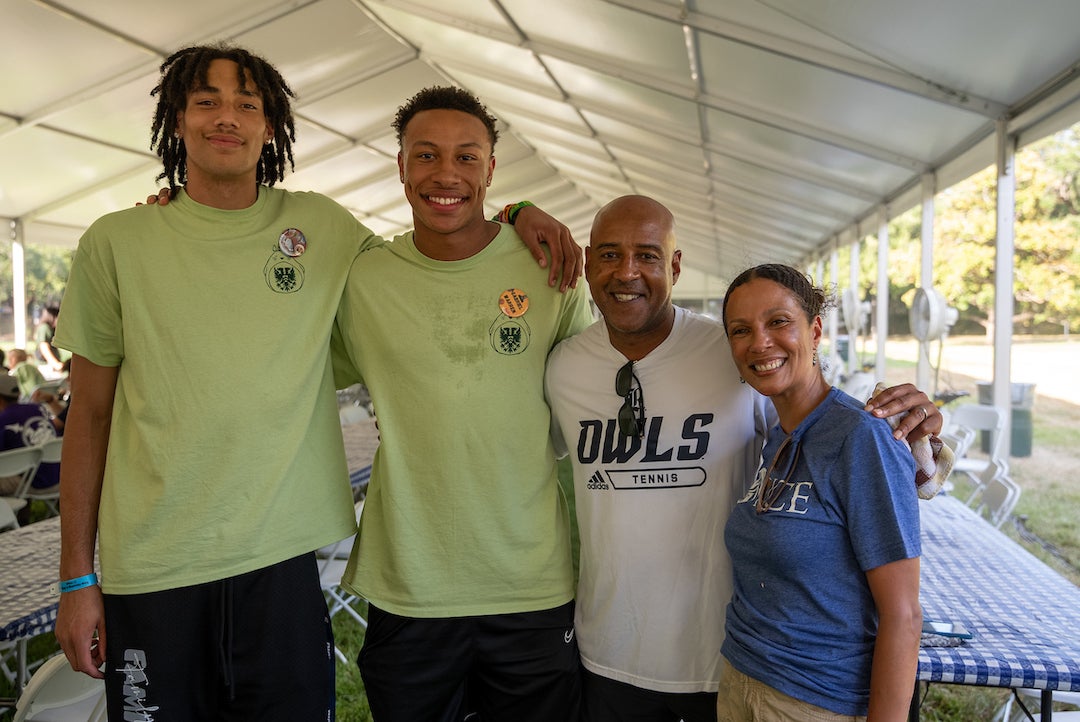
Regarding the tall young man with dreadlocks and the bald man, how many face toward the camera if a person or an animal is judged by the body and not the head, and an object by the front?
2

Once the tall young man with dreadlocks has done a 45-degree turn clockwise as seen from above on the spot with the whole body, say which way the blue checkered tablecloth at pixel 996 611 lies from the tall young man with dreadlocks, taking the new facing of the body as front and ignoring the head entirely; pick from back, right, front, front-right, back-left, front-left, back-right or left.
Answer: back-left

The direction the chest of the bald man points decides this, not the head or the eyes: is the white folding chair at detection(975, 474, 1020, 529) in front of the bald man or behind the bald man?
behind

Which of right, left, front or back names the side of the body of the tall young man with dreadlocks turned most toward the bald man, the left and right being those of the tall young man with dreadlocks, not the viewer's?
left

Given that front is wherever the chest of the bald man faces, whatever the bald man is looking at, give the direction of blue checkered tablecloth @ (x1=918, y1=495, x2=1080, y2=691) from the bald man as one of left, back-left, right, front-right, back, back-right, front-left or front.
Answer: back-left

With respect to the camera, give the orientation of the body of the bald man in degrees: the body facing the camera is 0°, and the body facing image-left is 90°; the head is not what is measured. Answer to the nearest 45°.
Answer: approximately 0°

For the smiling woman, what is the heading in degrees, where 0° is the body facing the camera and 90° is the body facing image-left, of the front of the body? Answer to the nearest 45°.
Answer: approximately 45°

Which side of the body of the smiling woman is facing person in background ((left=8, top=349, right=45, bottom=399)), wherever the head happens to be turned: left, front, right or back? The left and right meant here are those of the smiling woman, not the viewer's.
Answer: right
